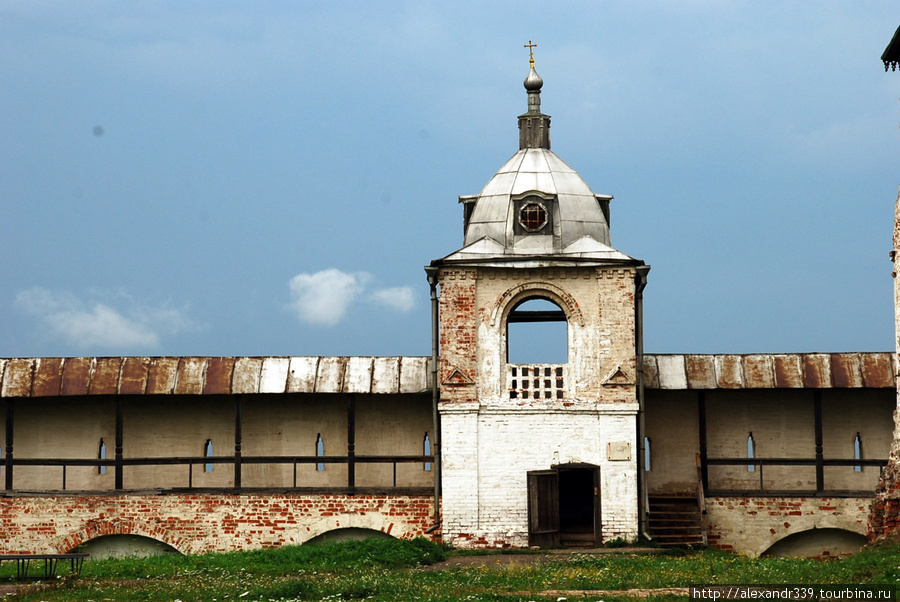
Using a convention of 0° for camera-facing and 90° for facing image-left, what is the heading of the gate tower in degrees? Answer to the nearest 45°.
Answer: approximately 0°

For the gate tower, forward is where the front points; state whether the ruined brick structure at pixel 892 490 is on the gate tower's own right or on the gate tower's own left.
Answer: on the gate tower's own left
